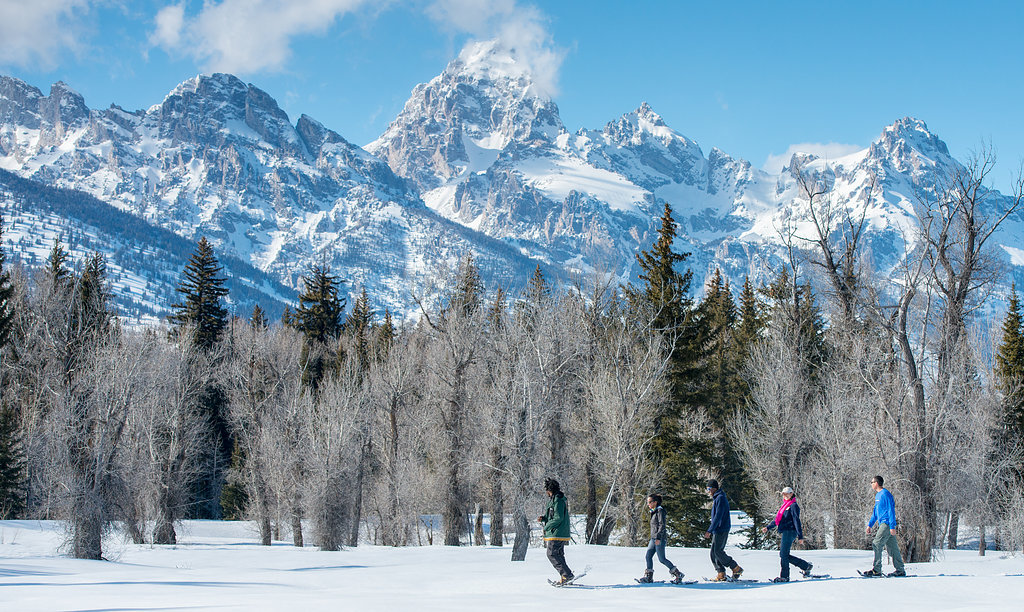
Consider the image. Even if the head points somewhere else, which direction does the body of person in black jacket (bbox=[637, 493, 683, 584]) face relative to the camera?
to the viewer's left

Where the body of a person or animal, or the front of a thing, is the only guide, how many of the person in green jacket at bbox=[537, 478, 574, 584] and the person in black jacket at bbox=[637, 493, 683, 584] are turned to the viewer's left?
2

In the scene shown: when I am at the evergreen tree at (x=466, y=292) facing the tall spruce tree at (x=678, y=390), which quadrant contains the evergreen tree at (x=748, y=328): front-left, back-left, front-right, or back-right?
front-left

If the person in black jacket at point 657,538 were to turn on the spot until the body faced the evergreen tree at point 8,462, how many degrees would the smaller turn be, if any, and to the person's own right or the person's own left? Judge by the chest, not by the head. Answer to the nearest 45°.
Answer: approximately 45° to the person's own right

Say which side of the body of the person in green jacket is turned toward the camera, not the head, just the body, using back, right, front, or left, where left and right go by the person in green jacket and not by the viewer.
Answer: left

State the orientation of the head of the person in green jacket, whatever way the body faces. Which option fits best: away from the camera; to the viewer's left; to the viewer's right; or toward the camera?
to the viewer's left

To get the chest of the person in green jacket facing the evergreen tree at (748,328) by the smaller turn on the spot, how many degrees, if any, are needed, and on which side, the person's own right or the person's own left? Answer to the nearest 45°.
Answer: approximately 90° to the person's own right

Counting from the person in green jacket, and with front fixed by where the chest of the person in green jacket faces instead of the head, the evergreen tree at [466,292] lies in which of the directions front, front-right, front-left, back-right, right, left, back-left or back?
right

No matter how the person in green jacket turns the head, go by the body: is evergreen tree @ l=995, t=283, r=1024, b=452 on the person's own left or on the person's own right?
on the person's own right

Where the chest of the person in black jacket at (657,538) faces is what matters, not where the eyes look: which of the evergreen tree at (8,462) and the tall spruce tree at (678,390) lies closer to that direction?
the evergreen tree
